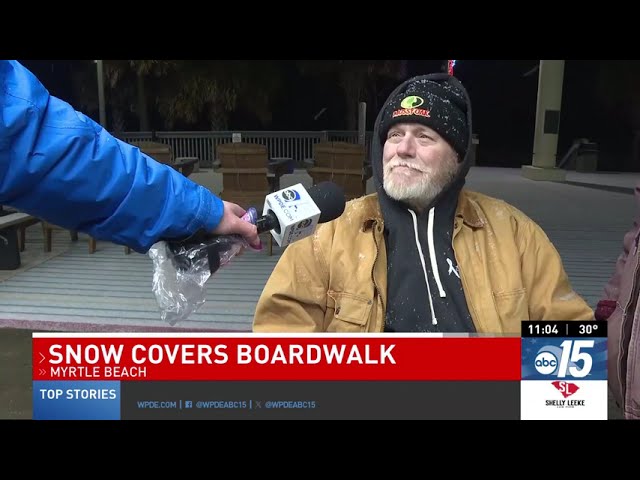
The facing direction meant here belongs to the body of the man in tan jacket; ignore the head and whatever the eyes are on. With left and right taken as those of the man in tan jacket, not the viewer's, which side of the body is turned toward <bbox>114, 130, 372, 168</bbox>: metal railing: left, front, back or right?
back

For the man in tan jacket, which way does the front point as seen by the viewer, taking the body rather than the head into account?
toward the camera

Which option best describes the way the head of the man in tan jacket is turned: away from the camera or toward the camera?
toward the camera
